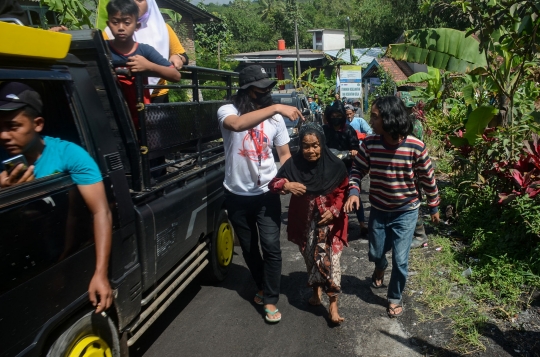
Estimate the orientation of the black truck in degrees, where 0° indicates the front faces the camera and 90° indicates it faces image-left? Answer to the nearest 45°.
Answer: approximately 45°

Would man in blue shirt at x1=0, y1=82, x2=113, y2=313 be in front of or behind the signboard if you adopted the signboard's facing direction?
in front

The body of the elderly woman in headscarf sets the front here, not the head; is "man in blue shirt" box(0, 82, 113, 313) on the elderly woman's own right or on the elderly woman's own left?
on the elderly woman's own right

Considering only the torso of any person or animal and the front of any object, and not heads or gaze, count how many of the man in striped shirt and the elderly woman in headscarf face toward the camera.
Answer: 2

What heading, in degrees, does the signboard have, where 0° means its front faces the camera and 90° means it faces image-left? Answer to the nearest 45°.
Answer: approximately 0°

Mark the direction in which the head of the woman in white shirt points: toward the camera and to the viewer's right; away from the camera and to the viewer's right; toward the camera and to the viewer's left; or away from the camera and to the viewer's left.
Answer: toward the camera and to the viewer's right
